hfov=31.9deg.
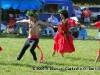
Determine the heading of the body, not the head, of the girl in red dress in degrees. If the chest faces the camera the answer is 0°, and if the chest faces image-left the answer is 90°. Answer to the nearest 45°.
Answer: approximately 45°

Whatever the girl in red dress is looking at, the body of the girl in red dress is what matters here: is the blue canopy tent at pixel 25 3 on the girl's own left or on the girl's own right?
on the girl's own right
